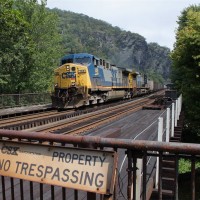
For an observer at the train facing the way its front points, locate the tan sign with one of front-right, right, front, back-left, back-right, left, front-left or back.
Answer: front-left

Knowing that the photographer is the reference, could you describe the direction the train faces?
facing the viewer and to the left of the viewer

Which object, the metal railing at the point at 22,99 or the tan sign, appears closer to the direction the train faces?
the tan sign
